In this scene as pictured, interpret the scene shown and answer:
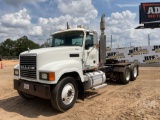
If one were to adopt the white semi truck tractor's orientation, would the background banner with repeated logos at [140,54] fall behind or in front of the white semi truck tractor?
behind

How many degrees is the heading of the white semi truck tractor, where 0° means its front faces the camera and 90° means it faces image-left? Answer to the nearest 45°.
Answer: approximately 45°
